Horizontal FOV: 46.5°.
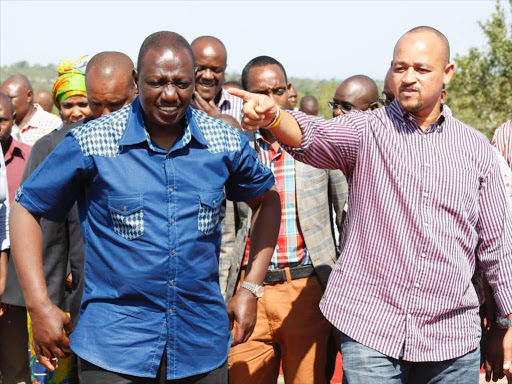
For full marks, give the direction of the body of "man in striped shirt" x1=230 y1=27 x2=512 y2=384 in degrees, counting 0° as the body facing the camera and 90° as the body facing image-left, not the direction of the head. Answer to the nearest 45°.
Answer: approximately 0°

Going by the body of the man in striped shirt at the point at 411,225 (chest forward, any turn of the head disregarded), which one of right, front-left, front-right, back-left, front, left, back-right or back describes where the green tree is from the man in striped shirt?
back

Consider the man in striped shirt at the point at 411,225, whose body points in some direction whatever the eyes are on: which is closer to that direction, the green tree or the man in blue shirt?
the man in blue shirt

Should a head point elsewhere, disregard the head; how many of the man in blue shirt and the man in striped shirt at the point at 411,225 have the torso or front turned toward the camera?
2

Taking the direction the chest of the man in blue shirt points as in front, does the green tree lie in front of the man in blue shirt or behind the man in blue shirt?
behind

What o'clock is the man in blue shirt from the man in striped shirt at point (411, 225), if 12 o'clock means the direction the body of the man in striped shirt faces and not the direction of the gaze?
The man in blue shirt is roughly at 2 o'clock from the man in striped shirt.

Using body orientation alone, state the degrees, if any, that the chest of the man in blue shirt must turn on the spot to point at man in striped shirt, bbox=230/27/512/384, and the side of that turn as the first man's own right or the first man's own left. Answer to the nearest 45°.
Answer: approximately 90° to the first man's own left
